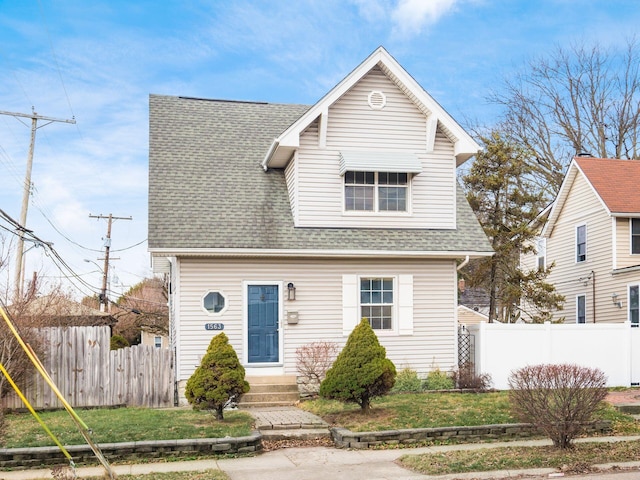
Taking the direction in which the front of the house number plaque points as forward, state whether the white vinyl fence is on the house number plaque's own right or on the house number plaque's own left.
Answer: on the house number plaque's own left

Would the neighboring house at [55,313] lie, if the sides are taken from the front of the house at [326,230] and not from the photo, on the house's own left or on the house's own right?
on the house's own right

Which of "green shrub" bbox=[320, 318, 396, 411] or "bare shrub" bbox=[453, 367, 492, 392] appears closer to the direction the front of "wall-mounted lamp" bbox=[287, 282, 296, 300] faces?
the green shrub

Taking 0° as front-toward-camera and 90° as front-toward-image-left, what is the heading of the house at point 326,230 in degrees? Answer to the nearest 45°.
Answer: approximately 0°

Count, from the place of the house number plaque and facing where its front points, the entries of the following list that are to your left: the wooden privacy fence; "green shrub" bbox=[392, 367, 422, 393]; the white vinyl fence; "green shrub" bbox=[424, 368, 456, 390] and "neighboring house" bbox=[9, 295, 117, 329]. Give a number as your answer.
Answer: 3

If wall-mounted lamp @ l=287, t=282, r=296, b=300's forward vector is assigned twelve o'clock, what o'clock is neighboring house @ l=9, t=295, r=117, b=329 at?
The neighboring house is roughly at 4 o'clock from the wall-mounted lamp.

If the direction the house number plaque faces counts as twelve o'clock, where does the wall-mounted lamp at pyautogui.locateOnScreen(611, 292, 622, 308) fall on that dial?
The wall-mounted lamp is roughly at 8 o'clock from the house number plaque.

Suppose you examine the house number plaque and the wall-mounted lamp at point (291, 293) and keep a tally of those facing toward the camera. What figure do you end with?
2
